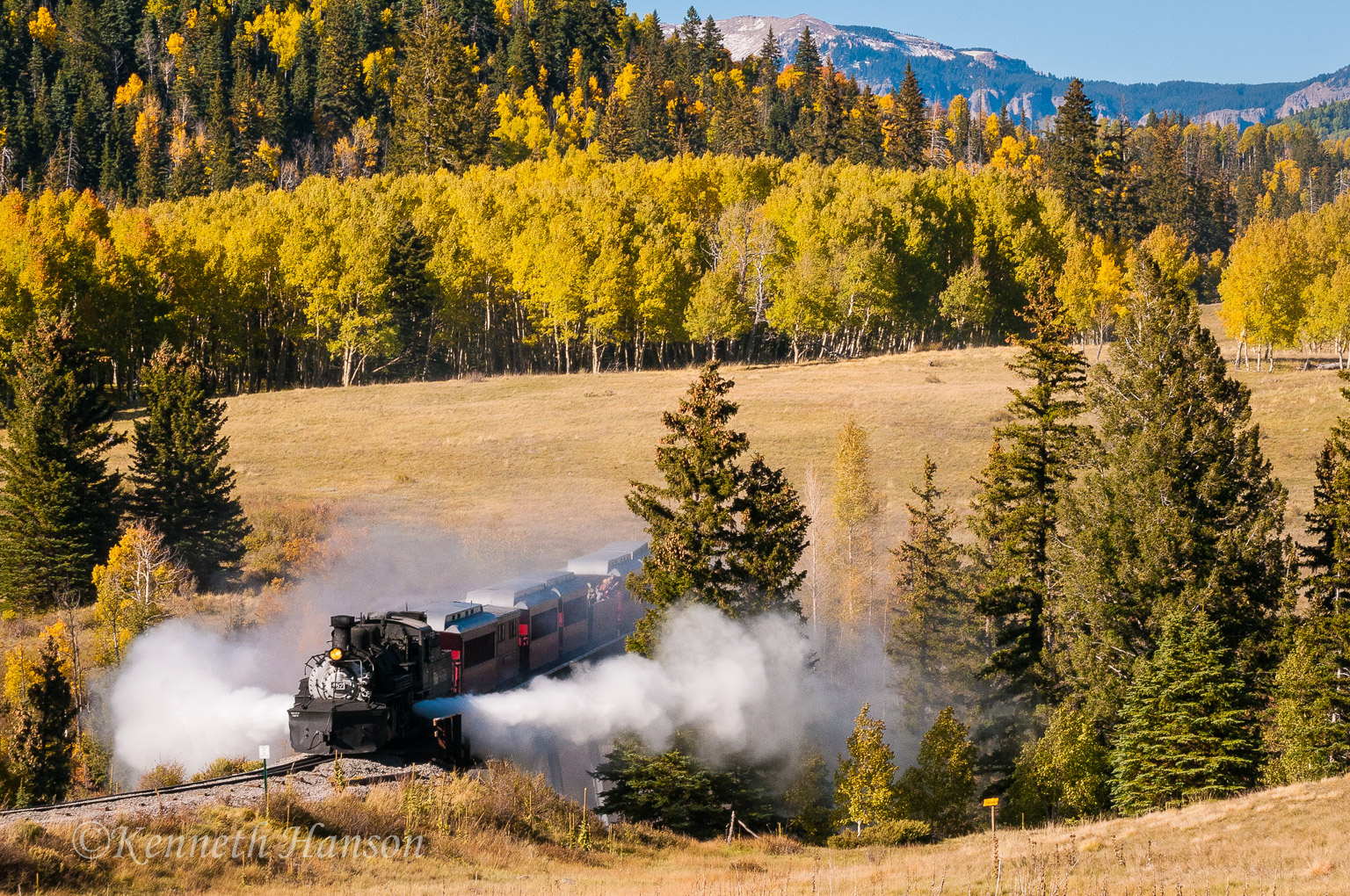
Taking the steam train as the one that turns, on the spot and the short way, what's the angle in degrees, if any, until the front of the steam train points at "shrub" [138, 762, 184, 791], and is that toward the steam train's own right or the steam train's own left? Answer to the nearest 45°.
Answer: approximately 45° to the steam train's own right

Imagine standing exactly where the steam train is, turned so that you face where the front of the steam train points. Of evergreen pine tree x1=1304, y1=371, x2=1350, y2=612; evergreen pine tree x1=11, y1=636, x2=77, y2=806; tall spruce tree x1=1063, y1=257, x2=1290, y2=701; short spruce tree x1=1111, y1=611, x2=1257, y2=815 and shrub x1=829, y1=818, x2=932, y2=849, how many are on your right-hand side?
1

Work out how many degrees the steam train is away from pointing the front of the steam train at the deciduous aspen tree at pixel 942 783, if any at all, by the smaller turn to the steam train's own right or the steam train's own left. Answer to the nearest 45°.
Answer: approximately 135° to the steam train's own left

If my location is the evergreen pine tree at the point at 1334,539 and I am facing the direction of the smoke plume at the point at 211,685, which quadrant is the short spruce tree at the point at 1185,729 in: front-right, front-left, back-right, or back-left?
front-left

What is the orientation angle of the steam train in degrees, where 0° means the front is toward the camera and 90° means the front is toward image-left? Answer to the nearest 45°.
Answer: approximately 45°

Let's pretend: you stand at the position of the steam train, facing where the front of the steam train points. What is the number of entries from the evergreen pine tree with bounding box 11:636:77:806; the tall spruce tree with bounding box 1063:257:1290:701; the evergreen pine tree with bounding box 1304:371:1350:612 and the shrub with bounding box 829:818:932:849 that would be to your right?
1

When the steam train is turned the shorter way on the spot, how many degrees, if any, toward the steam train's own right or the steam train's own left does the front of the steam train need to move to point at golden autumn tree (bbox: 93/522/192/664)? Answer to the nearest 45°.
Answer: approximately 90° to the steam train's own right

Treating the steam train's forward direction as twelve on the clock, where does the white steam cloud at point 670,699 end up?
The white steam cloud is roughly at 8 o'clock from the steam train.

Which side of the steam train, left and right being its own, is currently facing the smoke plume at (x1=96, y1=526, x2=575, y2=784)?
front
